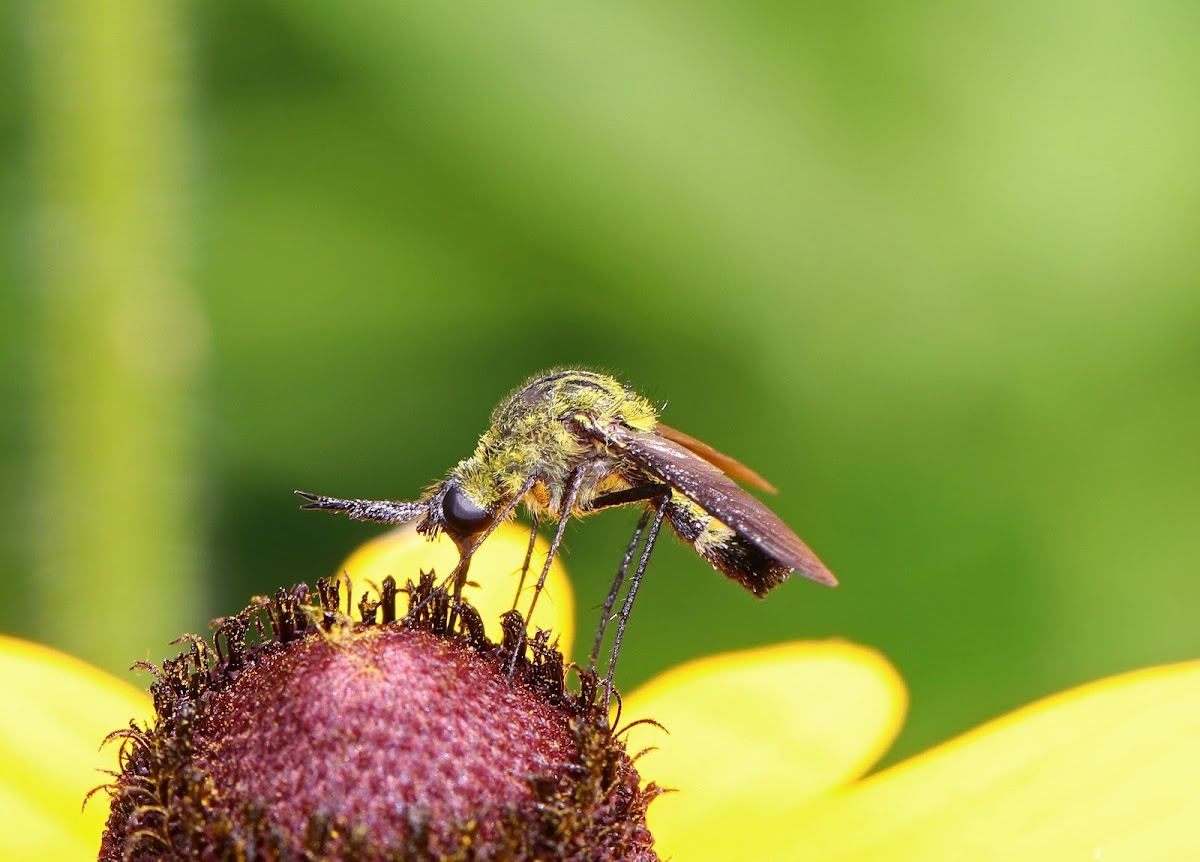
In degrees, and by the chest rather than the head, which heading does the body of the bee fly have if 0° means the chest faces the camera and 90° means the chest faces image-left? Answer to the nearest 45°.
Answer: approximately 90°
